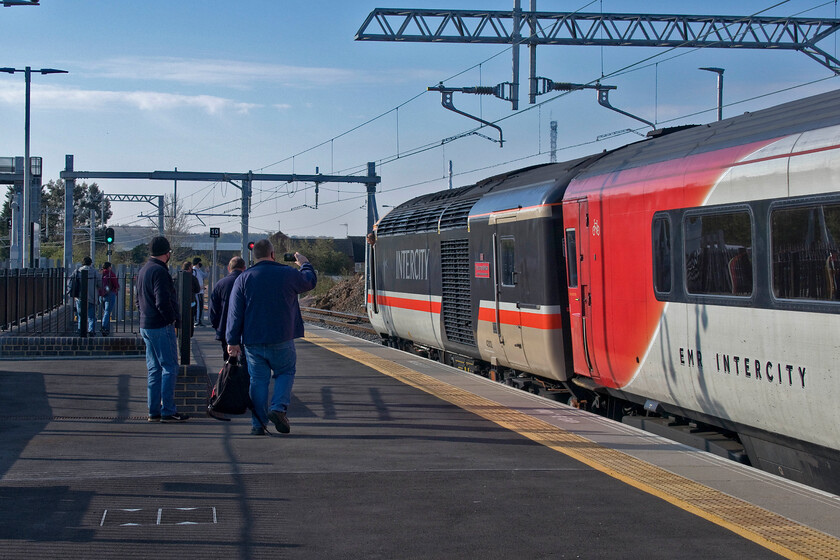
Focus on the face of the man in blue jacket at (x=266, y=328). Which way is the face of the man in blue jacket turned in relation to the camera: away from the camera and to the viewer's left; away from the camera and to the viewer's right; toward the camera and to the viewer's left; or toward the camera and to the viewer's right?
away from the camera and to the viewer's right

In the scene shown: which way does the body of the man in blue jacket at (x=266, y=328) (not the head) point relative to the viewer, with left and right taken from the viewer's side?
facing away from the viewer

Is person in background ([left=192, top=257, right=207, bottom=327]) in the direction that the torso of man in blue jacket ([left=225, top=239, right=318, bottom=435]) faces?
yes

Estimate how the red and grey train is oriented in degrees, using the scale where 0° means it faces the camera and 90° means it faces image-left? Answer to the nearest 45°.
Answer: approximately 135°

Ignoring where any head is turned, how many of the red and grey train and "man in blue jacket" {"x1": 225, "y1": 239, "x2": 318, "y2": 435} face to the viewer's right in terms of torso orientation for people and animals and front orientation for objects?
0

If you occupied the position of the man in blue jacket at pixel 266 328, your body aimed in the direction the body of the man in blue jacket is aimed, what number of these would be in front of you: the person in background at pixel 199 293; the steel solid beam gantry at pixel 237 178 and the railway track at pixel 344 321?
3

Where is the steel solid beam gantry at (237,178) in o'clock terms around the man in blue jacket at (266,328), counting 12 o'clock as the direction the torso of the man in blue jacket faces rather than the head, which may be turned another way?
The steel solid beam gantry is roughly at 12 o'clock from the man in blue jacket.

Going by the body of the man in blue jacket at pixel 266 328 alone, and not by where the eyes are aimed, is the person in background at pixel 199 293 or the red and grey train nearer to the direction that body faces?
the person in background

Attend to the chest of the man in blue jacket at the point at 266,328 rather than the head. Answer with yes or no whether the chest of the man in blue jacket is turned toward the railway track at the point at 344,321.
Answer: yes

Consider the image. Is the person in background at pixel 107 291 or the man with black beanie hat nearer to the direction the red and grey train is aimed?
the person in background

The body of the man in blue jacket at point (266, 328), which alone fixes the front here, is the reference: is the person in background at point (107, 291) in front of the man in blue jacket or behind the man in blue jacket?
in front
